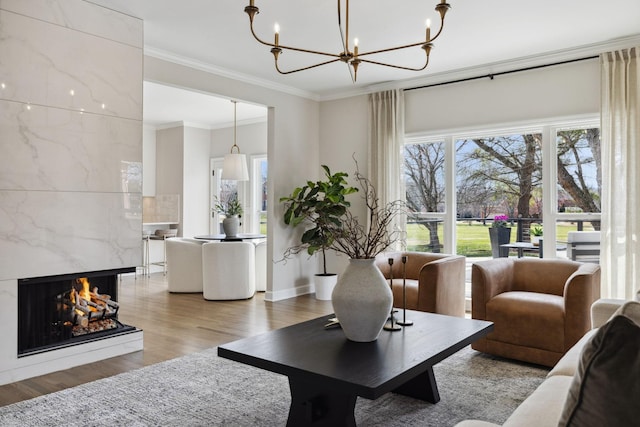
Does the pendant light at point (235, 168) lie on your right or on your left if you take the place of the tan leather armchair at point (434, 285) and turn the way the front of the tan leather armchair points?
on your right

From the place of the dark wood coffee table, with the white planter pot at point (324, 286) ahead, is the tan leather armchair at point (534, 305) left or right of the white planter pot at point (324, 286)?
right

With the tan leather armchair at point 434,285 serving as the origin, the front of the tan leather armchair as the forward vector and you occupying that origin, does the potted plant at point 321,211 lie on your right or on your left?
on your right

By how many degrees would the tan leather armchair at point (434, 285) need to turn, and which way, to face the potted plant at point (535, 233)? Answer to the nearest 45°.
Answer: approximately 180°

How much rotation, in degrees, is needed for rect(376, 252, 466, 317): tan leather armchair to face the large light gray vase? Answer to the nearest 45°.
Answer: approximately 45° to its left

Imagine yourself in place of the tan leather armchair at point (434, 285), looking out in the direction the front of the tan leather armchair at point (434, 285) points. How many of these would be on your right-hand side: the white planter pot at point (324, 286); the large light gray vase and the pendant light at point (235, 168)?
2

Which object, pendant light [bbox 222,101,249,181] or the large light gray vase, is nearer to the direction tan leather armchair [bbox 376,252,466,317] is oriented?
the large light gray vase

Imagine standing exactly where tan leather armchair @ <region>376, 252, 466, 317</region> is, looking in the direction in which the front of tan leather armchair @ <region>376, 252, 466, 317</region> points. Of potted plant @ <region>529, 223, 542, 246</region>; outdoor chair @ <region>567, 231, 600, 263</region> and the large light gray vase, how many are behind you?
2

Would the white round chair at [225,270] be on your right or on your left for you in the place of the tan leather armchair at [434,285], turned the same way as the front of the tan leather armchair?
on your right

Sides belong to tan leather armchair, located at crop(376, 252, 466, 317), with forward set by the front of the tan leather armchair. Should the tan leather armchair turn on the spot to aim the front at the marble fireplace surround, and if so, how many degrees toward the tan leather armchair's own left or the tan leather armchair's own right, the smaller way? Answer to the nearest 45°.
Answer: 0° — it already faces it

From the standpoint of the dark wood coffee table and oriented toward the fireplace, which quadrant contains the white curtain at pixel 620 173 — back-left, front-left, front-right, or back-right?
back-right

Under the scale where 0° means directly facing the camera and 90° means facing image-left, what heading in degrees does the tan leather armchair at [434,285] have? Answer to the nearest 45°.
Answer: approximately 45°
